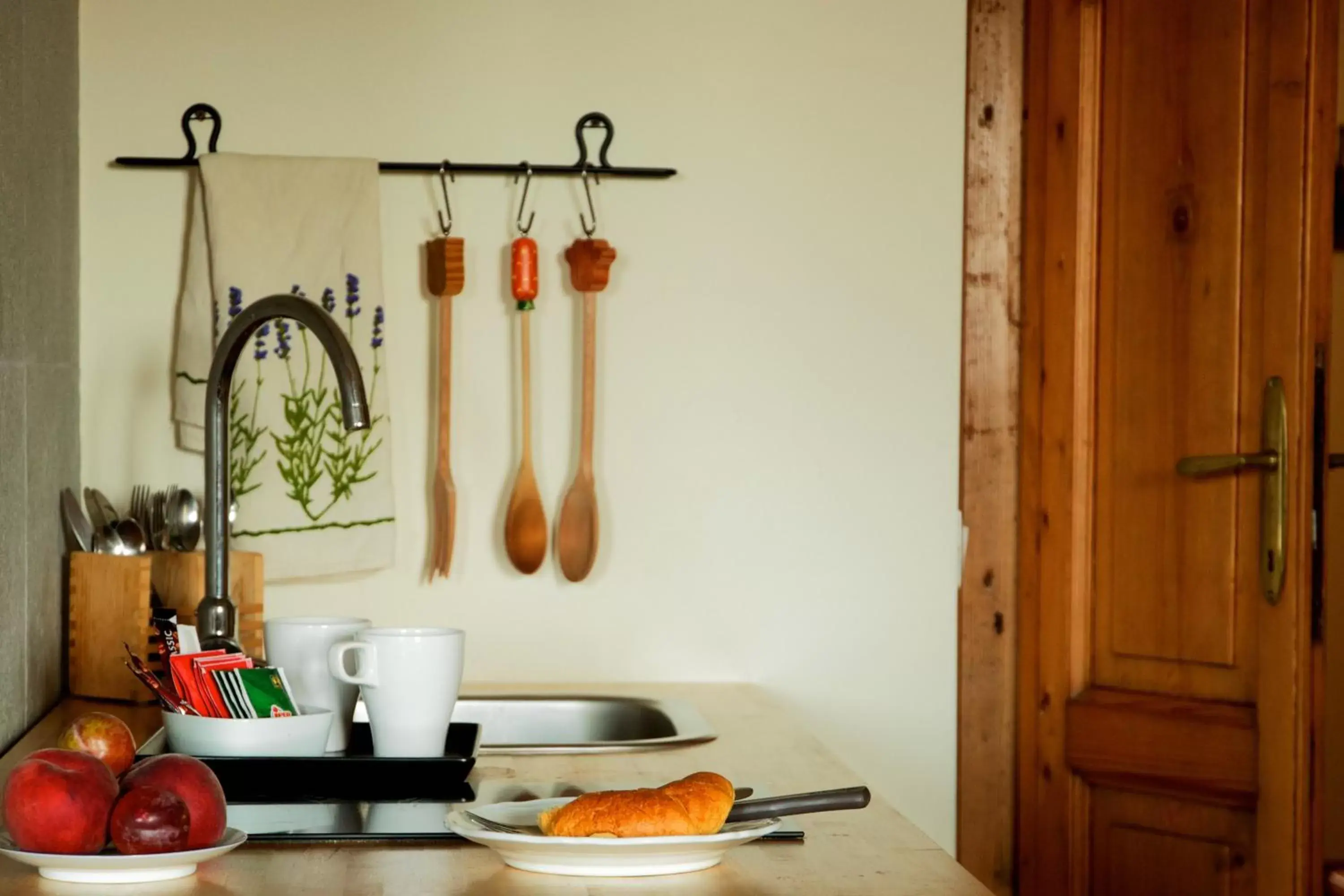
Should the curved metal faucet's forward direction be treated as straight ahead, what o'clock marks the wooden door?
The wooden door is roughly at 12 o'clock from the curved metal faucet.

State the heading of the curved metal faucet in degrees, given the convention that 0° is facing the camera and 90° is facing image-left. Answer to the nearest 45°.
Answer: approximately 270°

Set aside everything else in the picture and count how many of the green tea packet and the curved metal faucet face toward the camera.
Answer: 1

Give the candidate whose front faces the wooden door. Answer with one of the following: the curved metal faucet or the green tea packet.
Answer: the curved metal faucet

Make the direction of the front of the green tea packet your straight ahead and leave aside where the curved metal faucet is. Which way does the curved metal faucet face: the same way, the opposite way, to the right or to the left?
to the left

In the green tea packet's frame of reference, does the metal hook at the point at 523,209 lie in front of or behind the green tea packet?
behind

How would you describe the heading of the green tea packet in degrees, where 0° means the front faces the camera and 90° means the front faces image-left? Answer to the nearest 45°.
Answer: approximately 0°
